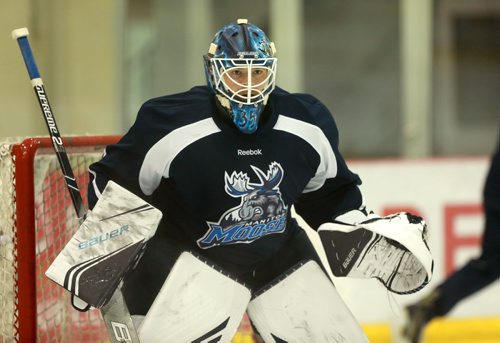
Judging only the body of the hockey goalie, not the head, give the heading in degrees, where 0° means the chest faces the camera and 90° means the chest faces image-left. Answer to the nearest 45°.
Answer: approximately 0°

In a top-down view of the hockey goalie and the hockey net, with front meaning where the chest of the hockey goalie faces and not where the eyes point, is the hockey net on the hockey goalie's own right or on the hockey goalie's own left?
on the hockey goalie's own right
